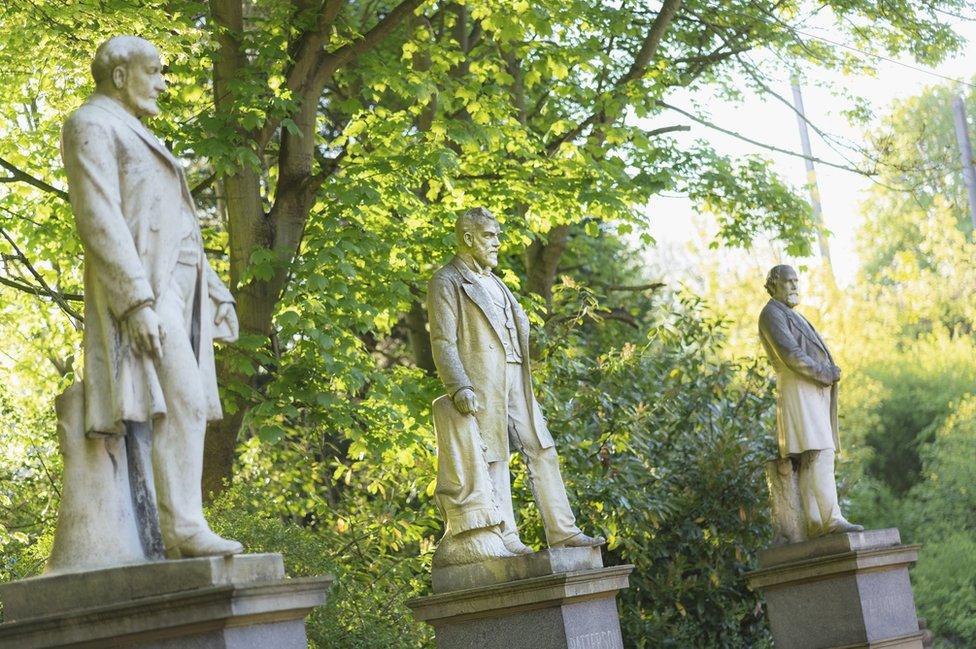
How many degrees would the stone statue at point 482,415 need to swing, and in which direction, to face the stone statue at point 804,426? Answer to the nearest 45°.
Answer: approximately 90° to its left

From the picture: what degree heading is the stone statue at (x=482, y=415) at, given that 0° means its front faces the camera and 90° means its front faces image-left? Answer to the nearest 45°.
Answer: approximately 315°

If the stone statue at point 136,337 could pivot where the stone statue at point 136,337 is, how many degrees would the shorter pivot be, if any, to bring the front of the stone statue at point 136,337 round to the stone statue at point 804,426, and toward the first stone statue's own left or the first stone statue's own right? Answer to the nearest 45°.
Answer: approximately 45° to the first stone statue's own left

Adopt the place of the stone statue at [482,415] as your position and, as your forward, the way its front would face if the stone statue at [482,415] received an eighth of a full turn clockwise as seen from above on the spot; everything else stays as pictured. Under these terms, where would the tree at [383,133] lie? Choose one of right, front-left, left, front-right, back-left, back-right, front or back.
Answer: back

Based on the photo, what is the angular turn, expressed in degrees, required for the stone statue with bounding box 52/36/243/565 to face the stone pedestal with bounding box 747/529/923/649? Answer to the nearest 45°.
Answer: approximately 45° to its left

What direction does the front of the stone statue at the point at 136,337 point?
to the viewer's right

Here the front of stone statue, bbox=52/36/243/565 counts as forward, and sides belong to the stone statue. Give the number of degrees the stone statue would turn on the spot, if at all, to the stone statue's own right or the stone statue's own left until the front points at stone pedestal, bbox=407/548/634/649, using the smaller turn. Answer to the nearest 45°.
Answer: approximately 45° to the stone statue's own left
